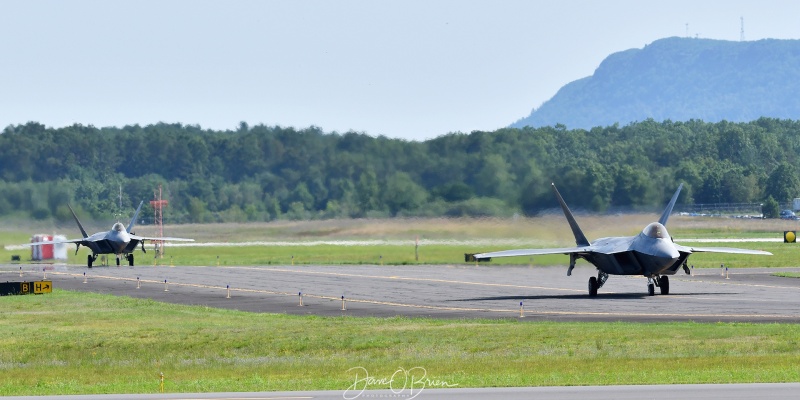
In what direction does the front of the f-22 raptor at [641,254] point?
toward the camera
